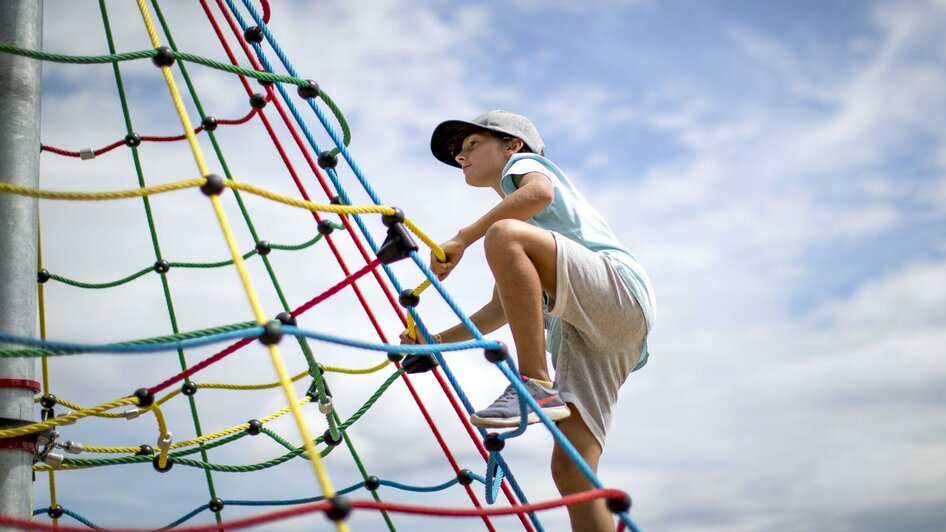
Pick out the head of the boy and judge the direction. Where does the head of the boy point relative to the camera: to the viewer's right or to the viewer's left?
to the viewer's left

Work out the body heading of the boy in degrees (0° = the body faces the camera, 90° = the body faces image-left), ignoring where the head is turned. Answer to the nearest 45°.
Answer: approximately 90°
